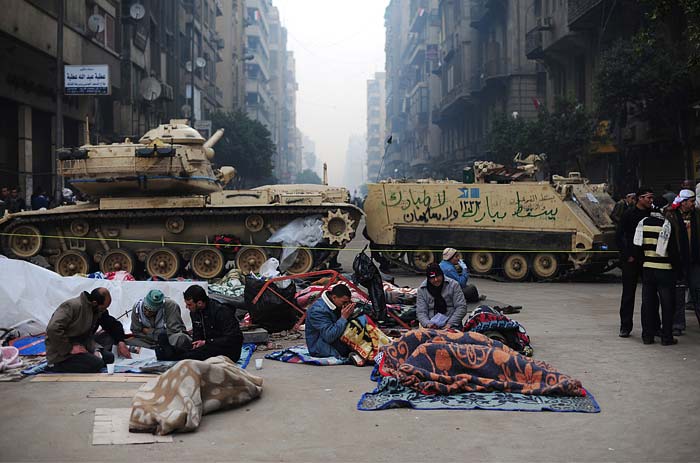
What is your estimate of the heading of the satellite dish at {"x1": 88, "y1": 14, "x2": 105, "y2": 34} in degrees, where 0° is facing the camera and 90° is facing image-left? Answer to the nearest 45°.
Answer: approximately 315°

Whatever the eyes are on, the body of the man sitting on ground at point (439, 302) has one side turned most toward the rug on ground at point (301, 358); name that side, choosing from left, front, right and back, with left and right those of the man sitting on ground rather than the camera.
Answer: right

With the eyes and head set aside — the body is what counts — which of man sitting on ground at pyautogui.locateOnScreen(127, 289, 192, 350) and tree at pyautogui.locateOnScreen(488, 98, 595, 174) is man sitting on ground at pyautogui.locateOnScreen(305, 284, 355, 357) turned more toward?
the tree

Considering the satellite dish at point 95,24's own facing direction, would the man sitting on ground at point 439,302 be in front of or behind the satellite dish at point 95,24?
in front

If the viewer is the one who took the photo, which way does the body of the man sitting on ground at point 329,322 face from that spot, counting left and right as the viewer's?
facing to the right of the viewer

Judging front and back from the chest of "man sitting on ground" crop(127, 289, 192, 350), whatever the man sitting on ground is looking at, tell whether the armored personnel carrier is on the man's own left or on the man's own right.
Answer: on the man's own left

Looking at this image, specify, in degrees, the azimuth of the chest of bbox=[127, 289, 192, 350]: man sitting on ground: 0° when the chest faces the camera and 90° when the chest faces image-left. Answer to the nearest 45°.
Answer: approximately 0°

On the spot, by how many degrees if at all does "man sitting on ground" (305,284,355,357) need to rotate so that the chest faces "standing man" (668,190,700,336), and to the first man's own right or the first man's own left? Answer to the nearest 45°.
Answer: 0° — they already face them

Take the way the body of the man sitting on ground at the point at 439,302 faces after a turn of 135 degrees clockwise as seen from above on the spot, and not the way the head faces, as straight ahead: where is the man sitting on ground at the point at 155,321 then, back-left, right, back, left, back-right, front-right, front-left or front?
front-left

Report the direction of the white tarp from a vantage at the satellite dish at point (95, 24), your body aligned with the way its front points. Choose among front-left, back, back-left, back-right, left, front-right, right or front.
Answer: front-right
